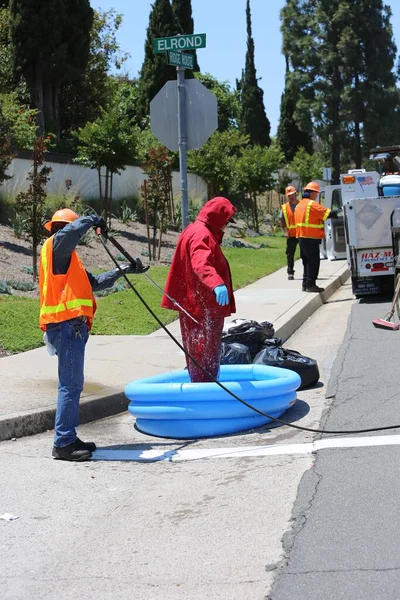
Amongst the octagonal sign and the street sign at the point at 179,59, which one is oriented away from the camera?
the octagonal sign

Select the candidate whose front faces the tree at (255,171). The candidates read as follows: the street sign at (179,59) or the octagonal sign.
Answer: the octagonal sign

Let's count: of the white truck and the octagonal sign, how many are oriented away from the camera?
2

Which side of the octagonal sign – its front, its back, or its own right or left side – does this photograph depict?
back

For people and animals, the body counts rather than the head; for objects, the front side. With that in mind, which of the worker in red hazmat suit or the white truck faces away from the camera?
the white truck

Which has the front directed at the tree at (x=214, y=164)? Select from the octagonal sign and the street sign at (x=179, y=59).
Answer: the octagonal sign

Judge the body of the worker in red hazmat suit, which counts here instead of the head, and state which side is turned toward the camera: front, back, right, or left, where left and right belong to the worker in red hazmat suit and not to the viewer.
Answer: right

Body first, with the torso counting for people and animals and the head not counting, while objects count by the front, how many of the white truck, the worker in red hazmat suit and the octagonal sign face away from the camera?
2

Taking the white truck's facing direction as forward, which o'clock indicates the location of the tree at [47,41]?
The tree is roughly at 11 o'clock from the white truck.

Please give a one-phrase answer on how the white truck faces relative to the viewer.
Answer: facing away from the viewer

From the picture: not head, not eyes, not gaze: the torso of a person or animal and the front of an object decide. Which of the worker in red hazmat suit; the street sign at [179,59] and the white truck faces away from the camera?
the white truck
